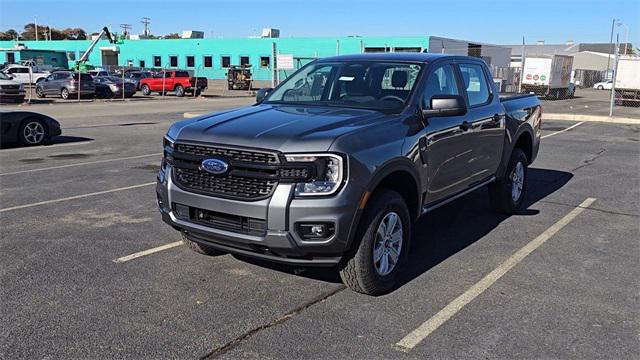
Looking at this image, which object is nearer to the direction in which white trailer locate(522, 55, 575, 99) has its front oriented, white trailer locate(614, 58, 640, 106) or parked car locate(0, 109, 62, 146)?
the white trailer

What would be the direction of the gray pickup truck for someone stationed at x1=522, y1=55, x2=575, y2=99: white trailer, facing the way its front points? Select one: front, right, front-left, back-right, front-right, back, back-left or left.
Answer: back-right

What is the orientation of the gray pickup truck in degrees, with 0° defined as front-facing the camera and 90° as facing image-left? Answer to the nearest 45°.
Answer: approximately 45°

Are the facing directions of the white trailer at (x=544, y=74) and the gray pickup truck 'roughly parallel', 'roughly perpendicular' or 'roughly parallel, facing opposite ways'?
roughly parallel, facing opposite ways

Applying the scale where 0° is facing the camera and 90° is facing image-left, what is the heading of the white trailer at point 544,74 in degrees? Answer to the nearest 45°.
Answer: approximately 225°

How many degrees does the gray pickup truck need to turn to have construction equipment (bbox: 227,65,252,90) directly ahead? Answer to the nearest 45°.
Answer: approximately 135° to its right

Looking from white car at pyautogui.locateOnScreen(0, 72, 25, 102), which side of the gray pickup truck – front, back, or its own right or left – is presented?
right

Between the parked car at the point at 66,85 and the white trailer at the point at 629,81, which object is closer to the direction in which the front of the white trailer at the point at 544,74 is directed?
the white trailer

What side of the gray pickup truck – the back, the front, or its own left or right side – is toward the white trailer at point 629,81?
back

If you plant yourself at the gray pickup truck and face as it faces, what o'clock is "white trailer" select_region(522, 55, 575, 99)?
The white trailer is roughly at 5 o'clock from the gray pickup truck.
